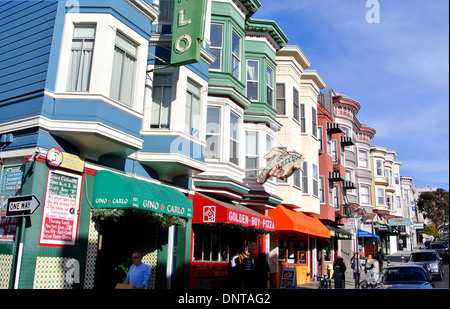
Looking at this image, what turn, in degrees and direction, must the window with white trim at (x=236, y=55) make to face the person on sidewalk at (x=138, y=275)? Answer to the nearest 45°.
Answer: approximately 45° to its right

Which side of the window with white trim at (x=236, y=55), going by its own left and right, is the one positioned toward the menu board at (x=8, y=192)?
right

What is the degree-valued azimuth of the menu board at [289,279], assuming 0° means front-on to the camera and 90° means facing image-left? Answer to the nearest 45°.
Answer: approximately 0°

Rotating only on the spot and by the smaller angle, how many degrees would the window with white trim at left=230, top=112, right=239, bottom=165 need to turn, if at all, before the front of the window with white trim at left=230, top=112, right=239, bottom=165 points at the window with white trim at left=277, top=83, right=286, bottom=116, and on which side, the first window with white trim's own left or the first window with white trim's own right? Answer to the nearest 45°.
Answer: approximately 90° to the first window with white trim's own left

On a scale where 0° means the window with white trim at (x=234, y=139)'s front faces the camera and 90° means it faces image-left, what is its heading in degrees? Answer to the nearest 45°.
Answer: approximately 315°
